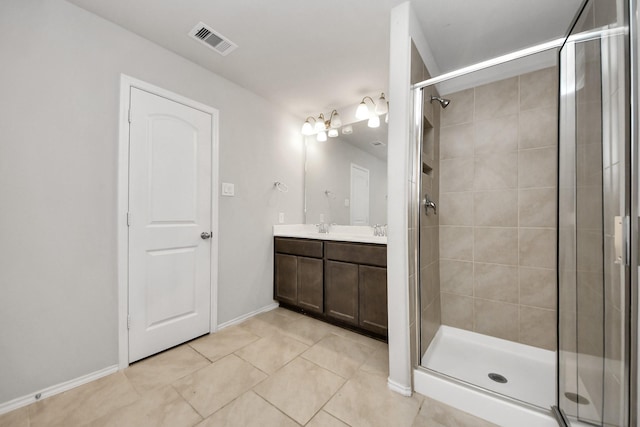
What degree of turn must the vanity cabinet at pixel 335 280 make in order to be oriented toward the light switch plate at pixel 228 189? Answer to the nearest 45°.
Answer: approximately 45° to its right

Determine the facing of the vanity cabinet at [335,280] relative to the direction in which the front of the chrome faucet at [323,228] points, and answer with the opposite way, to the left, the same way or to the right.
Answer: the same way

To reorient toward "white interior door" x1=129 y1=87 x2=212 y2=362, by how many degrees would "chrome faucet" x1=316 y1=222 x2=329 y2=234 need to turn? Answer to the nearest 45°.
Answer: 0° — it already faces it

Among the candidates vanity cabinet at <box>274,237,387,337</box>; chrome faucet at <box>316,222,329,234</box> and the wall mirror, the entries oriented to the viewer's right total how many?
0

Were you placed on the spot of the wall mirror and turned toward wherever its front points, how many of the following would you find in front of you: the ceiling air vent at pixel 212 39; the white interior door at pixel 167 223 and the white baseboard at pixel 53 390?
3

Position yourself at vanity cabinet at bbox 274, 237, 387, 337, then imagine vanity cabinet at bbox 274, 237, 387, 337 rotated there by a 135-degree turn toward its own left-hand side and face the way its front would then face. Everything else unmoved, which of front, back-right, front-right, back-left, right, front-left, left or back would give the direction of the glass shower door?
front-right

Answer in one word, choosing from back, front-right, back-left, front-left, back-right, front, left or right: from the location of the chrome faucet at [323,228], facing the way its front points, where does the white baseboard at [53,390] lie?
front

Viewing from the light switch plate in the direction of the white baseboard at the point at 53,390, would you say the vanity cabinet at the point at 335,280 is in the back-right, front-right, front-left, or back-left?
back-left

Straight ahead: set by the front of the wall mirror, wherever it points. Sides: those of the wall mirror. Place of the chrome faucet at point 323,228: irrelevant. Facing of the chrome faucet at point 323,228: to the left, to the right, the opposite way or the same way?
the same way

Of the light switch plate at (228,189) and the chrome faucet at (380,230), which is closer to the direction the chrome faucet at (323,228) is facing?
the light switch plate

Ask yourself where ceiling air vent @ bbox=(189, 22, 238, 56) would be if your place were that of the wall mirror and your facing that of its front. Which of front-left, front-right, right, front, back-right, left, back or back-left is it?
front

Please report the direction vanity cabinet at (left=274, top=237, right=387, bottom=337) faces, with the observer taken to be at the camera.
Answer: facing the viewer and to the left of the viewer

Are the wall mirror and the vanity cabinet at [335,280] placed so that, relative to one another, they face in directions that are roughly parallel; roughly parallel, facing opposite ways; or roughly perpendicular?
roughly parallel
